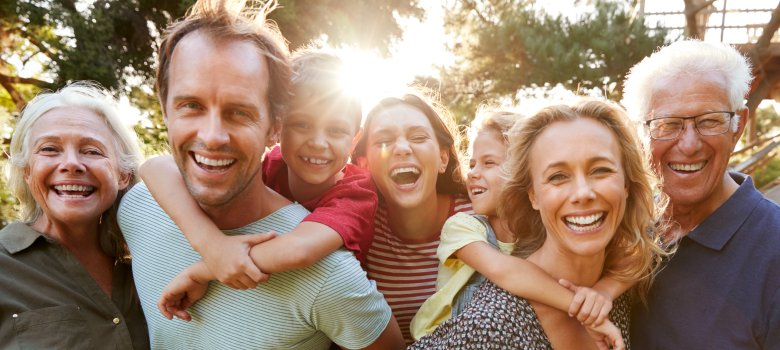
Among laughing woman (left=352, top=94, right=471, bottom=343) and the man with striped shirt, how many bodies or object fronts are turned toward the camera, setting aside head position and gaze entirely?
2

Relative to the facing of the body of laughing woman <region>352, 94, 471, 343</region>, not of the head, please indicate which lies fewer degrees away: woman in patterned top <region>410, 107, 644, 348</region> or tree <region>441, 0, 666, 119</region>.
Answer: the woman in patterned top

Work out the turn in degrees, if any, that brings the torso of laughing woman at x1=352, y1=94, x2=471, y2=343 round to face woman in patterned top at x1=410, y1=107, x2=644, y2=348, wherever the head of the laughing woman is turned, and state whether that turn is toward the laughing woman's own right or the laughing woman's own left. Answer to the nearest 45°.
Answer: approximately 45° to the laughing woman's own left

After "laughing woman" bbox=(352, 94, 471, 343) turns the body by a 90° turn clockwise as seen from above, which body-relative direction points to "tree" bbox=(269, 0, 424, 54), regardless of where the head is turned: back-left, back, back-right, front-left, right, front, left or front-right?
right
